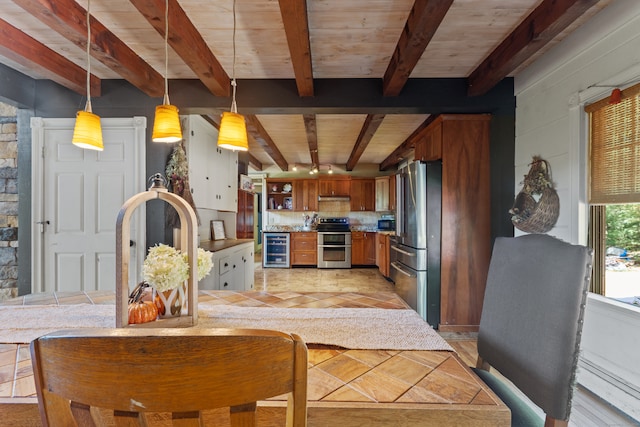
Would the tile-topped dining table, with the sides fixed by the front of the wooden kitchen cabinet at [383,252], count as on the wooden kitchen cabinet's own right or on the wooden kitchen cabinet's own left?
on the wooden kitchen cabinet's own left

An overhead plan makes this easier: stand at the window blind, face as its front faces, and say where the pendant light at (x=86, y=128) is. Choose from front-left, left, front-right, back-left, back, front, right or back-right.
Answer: front

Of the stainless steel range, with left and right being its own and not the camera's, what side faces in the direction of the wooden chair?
front

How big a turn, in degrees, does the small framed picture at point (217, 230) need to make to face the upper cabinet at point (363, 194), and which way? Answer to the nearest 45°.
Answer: approximately 90° to its left

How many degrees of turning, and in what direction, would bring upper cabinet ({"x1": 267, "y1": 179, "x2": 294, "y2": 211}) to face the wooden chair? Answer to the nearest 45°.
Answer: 0° — it already faces it

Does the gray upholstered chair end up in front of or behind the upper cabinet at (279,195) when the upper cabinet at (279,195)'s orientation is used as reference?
in front

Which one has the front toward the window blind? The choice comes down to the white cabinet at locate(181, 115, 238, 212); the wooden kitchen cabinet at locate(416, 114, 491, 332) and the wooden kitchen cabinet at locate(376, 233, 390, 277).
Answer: the white cabinet

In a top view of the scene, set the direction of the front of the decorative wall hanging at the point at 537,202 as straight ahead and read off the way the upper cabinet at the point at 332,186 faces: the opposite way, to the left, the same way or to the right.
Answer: to the left

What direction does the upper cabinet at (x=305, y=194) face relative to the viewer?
toward the camera

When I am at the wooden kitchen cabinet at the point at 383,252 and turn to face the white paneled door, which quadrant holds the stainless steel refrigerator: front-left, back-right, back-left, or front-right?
front-left

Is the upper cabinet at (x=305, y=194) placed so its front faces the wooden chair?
yes

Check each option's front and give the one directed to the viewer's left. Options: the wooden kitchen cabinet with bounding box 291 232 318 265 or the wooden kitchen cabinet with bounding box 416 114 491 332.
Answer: the wooden kitchen cabinet with bounding box 416 114 491 332

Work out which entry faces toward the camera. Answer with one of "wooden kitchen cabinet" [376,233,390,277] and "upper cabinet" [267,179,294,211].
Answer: the upper cabinet

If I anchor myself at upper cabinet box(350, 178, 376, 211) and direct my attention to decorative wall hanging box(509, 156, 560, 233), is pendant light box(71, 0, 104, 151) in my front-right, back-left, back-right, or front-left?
front-right

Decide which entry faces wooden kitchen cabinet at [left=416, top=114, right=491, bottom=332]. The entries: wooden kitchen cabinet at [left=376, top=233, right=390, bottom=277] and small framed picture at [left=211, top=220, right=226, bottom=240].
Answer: the small framed picture

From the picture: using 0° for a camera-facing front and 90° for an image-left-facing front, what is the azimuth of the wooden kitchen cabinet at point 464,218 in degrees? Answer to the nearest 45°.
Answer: approximately 90°

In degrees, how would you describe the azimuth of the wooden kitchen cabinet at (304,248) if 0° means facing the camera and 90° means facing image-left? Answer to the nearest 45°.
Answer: approximately 0°
